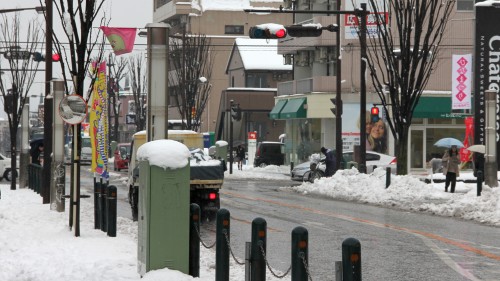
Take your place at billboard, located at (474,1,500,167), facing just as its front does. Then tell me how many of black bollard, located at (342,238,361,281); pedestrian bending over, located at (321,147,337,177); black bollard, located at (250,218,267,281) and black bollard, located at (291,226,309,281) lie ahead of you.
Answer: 3

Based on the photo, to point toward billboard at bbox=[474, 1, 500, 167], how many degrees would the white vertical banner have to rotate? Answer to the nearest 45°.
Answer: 0° — it already faces it

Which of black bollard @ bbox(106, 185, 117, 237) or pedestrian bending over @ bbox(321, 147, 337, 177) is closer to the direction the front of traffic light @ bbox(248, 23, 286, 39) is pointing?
the black bollard

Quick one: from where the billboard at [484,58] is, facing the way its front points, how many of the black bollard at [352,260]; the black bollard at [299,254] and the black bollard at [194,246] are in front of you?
3

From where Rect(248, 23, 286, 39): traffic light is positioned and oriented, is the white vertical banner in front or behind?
behind

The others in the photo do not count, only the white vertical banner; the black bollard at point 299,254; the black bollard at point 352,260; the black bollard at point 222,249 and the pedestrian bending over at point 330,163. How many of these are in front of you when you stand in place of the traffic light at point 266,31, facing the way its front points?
3

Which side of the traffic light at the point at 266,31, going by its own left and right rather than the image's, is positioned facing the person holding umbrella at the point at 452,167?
left

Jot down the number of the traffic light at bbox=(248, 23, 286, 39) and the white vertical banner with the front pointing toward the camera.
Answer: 2

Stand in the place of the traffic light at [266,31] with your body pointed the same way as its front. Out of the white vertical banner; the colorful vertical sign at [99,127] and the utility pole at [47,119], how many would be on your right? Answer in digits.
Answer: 2

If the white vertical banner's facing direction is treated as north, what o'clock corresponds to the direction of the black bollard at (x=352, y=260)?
The black bollard is roughly at 12 o'clock from the white vertical banner.
